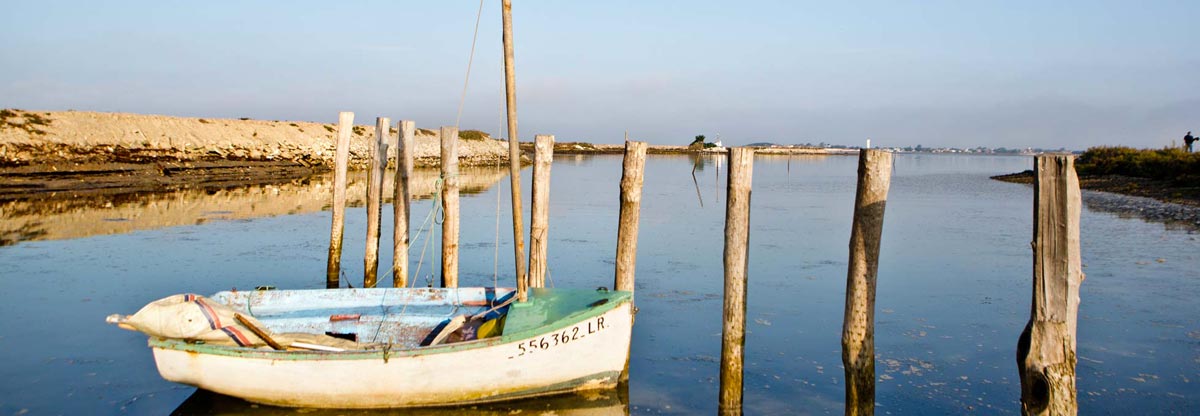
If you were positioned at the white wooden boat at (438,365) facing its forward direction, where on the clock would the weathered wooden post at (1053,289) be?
The weathered wooden post is roughly at 1 o'clock from the white wooden boat.

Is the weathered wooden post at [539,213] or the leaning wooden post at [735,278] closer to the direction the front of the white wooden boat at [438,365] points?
the leaning wooden post

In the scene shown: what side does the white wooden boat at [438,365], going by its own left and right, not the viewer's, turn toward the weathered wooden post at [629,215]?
front

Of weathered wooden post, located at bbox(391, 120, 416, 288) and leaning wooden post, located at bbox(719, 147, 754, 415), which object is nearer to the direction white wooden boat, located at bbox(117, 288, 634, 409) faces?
the leaning wooden post

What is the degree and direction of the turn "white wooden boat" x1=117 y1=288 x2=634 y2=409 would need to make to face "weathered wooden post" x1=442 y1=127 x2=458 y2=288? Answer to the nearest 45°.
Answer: approximately 90° to its left

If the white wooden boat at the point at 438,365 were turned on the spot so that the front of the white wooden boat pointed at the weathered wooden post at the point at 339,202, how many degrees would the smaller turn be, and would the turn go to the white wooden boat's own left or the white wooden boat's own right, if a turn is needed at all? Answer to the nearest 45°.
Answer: approximately 90° to the white wooden boat's own left

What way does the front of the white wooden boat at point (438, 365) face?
to the viewer's right

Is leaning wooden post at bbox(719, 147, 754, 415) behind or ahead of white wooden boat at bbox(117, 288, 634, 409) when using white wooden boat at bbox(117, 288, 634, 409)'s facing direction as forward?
ahead
